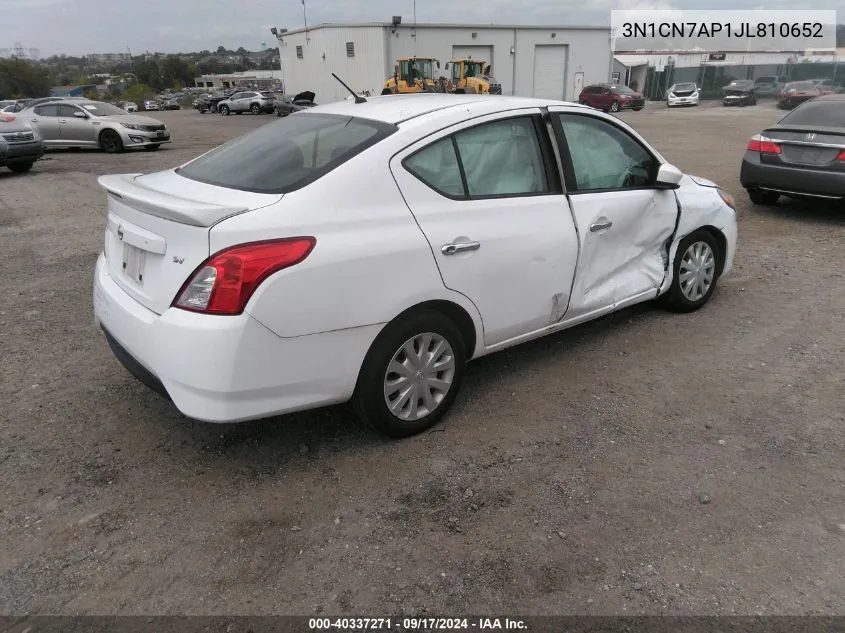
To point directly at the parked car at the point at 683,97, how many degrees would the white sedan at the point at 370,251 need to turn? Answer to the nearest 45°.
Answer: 0° — it already faces it

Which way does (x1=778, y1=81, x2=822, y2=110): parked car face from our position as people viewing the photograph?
facing the viewer and to the left of the viewer

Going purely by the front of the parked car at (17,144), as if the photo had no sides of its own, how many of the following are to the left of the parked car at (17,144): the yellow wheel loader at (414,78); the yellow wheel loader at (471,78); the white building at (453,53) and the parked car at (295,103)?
4

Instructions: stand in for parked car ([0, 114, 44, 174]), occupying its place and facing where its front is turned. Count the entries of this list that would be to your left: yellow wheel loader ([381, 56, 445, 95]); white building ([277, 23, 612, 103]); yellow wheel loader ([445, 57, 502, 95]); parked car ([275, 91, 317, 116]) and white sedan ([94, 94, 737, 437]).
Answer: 4

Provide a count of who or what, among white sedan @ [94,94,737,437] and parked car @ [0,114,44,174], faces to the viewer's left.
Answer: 0

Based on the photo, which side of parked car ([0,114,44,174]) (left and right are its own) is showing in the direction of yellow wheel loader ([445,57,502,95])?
left

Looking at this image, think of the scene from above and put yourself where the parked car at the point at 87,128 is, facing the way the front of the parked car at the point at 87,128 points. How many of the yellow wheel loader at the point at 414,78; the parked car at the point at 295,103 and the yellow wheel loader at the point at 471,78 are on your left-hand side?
3

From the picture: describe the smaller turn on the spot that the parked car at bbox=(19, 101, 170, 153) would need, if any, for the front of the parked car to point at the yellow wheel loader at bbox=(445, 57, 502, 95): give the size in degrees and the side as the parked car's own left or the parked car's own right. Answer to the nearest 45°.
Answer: approximately 90° to the parked car's own left

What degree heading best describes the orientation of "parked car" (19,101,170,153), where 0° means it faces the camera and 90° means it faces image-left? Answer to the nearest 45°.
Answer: approximately 315°

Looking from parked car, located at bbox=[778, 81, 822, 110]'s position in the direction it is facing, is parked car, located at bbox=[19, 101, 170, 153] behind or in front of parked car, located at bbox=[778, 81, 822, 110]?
in front

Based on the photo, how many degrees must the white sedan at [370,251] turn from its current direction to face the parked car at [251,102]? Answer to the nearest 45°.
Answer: approximately 45° to its left

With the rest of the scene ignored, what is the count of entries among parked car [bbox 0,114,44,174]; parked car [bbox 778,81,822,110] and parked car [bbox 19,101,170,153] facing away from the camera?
0

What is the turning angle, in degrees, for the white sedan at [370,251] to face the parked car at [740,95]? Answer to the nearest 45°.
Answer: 0° — it already faces it

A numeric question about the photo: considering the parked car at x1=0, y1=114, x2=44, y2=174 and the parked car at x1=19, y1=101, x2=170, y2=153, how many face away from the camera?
0

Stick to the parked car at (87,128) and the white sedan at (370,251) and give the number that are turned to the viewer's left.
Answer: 0

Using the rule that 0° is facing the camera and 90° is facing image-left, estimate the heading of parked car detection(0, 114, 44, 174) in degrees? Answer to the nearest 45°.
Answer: approximately 315°

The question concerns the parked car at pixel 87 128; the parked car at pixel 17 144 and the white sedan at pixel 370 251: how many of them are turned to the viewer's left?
0
